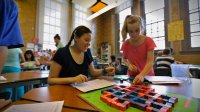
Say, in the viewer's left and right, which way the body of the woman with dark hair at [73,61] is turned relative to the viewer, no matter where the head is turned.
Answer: facing the viewer and to the right of the viewer

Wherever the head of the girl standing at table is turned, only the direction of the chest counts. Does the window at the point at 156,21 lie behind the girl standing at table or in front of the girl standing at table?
behind

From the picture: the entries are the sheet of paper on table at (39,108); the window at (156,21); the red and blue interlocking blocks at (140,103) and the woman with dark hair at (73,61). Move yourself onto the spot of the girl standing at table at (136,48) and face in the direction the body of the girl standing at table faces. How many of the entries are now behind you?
1

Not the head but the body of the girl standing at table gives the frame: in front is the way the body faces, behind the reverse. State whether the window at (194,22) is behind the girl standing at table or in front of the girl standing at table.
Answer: behind

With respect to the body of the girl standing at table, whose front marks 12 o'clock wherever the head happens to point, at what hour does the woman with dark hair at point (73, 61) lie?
The woman with dark hair is roughly at 2 o'clock from the girl standing at table.

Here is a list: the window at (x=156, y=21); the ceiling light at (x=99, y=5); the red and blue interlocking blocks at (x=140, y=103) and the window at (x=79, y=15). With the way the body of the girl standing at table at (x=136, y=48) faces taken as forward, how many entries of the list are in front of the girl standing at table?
1

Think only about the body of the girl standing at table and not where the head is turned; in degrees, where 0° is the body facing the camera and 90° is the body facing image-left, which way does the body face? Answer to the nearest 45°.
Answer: approximately 0°

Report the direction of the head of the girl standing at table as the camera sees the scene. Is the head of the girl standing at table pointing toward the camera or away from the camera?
toward the camera

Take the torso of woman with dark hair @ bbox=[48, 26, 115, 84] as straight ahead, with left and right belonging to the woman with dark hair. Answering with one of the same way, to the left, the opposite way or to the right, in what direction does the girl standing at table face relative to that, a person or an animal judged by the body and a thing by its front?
to the right

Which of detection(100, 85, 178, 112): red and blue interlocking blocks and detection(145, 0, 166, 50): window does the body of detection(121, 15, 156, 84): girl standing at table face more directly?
the red and blue interlocking blocks

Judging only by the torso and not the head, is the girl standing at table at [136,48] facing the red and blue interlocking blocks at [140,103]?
yes

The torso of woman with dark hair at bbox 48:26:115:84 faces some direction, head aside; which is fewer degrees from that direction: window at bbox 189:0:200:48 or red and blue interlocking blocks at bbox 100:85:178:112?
the red and blue interlocking blocks

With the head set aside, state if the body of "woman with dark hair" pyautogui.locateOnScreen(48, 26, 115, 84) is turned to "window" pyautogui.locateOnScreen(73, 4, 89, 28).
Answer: no

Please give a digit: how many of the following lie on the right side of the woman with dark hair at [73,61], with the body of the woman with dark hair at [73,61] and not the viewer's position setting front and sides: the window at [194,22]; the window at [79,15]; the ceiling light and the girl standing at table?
0
